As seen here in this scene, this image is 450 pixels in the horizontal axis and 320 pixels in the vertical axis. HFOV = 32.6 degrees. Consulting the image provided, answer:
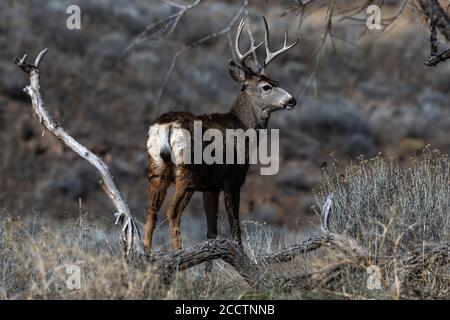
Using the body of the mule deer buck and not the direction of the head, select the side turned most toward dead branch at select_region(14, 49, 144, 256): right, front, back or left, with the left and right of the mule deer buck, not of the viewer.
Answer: back

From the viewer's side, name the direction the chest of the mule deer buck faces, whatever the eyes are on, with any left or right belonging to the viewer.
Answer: facing away from the viewer and to the right of the viewer
